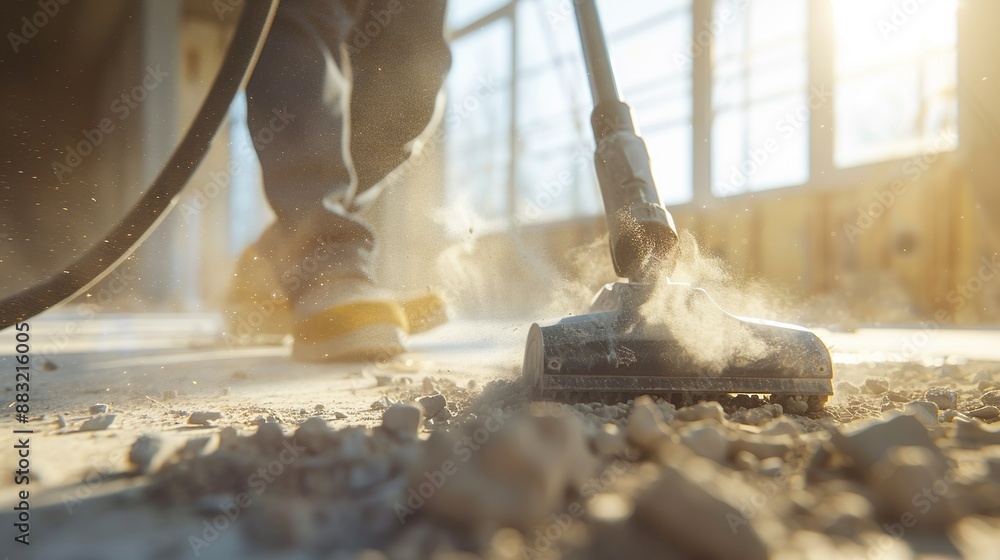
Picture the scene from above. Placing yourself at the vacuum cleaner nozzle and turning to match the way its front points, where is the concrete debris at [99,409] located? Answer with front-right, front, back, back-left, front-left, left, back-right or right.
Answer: right

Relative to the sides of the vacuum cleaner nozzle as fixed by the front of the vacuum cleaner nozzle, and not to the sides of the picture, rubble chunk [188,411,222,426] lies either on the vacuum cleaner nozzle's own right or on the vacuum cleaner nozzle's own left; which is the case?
on the vacuum cleaner nozzle's own right

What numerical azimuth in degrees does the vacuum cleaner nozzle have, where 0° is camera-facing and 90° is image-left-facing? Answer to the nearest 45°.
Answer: approximately 0°

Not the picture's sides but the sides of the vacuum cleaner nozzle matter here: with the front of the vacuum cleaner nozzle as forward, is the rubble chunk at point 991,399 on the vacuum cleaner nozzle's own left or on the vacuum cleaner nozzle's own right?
on the vacuum cleaner nozzle's own left
